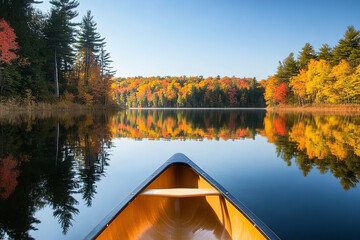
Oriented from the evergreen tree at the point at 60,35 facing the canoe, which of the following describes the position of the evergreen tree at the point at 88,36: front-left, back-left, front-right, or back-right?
back-left

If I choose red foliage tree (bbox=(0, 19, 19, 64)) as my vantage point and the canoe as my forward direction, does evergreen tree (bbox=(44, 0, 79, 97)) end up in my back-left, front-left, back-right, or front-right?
back-left

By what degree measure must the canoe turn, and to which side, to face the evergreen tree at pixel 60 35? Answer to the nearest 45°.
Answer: approximately 45° to its left

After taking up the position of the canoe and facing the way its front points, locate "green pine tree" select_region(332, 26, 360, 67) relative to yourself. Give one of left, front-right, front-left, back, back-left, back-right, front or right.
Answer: front-right

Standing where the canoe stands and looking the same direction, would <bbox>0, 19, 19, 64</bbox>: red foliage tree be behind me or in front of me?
in front

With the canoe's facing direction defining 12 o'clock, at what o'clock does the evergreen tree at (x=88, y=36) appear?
The evergreen tree is roughly at 11 o'clock from the canoe.

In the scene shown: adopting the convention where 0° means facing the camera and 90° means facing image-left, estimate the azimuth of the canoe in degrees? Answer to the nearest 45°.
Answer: approximately 180°
